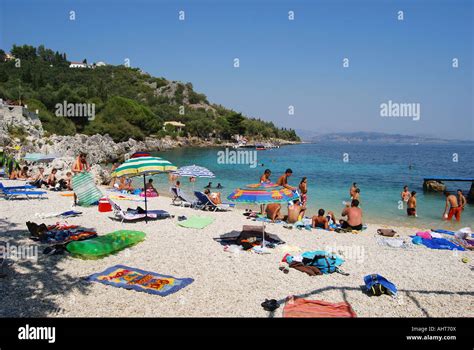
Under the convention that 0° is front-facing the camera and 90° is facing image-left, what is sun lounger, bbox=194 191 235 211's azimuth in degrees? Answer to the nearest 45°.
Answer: approximately 270°

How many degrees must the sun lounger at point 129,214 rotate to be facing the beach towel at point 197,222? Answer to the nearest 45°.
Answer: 0° — it already faces it

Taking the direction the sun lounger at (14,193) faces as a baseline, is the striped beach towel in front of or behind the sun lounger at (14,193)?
in front

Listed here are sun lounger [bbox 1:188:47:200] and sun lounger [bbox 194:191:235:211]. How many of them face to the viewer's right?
2

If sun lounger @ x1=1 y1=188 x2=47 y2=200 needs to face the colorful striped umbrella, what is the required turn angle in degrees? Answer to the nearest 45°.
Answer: approximately 45° to its right

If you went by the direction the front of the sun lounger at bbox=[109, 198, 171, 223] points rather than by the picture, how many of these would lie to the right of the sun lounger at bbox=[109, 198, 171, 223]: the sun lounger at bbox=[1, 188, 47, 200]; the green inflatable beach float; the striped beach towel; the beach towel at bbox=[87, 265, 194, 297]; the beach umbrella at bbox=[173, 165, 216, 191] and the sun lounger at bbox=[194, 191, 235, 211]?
2

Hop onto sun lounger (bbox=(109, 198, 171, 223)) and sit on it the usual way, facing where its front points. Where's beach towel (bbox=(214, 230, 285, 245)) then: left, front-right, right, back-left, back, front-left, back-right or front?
front-right

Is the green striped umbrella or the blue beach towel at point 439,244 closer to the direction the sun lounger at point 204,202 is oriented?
the blue beach towel

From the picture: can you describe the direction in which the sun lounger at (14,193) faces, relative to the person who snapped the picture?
facing to the right of the viewer

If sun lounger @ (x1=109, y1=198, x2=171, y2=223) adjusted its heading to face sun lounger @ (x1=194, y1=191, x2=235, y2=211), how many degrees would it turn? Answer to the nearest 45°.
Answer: approximately 45° to its left

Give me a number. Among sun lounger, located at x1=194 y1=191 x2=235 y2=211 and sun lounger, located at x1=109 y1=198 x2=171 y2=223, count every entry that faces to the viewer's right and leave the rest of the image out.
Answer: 2

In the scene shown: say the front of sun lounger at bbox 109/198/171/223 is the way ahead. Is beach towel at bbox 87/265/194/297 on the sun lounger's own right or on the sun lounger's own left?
on the sun lounger's own right

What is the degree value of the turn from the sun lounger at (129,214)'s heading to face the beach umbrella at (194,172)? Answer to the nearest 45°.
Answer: approximately 45° to its left

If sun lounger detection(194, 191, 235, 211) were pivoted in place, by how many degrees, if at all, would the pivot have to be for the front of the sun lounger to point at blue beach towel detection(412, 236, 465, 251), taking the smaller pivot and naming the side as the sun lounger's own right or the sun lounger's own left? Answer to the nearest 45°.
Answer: approximately 45° to the sun lounger's own right

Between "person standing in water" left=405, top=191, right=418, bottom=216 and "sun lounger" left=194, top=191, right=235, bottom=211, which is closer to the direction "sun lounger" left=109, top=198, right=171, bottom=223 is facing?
the person standing in water

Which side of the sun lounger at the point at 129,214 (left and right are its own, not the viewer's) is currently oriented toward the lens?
right

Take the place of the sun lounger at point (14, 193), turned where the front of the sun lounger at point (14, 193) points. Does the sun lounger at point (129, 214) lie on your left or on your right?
on your right
